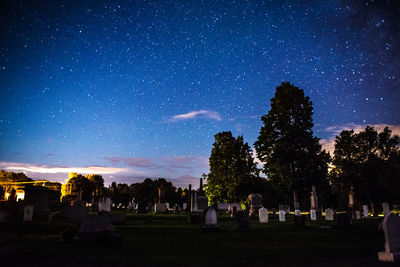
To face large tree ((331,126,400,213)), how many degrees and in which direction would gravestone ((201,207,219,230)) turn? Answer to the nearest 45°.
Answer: approximately 135° to its left

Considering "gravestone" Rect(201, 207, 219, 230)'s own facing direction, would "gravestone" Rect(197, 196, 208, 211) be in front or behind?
behind

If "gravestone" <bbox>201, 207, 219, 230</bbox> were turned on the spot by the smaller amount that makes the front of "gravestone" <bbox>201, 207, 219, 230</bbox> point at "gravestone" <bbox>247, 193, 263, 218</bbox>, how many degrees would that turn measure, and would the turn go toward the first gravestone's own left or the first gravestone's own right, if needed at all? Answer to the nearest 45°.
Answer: approximately 180°

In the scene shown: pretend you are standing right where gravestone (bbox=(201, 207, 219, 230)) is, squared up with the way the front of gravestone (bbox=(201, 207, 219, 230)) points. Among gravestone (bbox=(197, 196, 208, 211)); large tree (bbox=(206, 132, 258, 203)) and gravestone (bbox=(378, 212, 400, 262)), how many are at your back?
2

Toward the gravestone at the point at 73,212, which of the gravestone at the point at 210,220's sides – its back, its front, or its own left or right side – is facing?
right

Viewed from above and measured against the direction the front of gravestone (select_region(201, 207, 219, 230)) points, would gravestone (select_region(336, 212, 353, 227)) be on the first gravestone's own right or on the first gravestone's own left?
on the first gravestone's own left

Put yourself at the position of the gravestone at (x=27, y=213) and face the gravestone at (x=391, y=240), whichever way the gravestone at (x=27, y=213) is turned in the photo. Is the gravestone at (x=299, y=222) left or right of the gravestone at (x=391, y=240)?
left

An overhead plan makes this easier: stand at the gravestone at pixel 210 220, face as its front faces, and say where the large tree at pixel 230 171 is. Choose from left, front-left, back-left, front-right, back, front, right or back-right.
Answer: back

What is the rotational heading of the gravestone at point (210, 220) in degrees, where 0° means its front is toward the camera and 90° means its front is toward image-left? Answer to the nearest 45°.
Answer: approximately 0°
